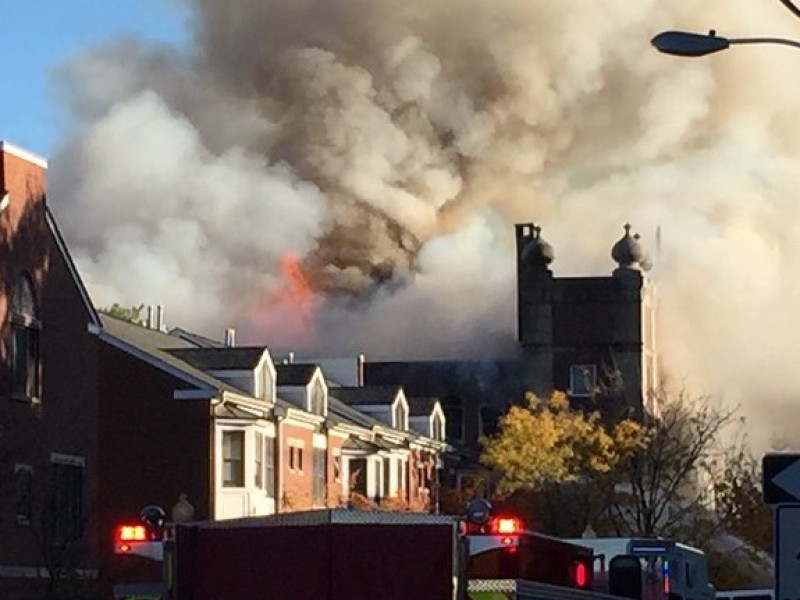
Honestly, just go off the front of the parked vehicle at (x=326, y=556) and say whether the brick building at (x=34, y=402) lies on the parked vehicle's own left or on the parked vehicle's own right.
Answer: on the parked vehicle's own left

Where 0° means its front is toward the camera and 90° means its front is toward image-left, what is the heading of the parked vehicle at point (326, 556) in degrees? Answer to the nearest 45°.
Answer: approximately 225°

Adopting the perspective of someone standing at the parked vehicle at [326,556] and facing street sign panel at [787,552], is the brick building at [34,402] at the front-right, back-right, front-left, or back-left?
back-left

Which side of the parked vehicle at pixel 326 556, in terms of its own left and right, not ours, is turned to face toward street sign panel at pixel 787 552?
right
